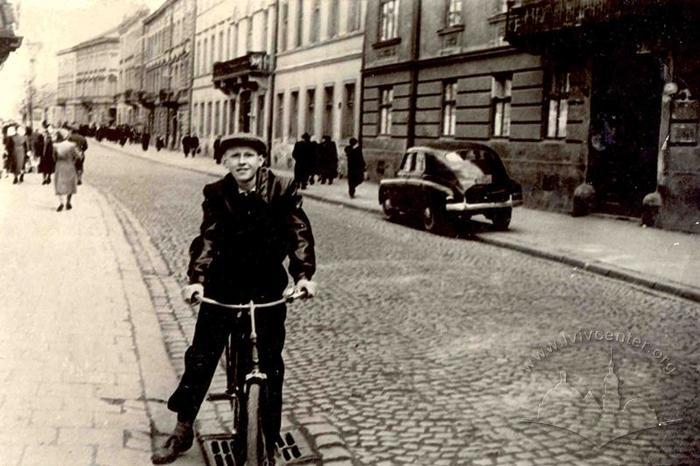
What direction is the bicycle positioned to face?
toward the camera

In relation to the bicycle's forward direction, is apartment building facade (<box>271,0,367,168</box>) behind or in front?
behind

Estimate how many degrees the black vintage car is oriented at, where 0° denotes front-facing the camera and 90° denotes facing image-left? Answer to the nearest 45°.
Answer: approximately 135°

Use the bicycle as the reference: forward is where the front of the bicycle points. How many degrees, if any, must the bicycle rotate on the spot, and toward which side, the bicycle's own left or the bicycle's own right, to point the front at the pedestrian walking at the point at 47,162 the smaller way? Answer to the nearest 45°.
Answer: approximately 180°

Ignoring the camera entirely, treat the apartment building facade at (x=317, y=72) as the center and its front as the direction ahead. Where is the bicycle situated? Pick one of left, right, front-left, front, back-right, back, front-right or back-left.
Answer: front-left

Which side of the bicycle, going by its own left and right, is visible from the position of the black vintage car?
back

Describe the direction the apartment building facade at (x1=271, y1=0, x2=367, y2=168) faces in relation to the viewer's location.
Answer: facing the viewer and to the left of the viewer

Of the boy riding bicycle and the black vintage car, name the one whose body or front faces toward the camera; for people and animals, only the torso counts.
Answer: the boy riding bicycle

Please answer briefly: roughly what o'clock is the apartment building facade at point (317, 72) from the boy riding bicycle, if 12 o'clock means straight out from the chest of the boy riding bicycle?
The apartment building facade is roughly at 6 o'clock from the boy riding bicycle.

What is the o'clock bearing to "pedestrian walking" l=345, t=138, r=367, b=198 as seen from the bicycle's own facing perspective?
The pedestrian walking is roughly at 6 o'clock from the bicycle.

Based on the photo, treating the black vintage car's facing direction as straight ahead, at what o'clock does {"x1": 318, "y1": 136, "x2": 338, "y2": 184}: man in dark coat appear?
The man in dark coat is roughly at 1 o'clock from the black vintage car.

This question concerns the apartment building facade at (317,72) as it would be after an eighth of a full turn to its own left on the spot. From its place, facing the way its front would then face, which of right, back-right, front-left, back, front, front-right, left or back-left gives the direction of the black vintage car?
front

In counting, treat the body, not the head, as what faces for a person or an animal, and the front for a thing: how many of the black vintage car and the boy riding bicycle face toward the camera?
1

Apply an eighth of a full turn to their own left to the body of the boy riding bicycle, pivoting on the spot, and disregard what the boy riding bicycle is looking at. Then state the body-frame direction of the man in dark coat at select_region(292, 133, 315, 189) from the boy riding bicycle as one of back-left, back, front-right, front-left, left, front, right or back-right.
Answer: back-left

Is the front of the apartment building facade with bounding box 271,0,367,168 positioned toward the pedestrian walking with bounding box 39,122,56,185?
yes

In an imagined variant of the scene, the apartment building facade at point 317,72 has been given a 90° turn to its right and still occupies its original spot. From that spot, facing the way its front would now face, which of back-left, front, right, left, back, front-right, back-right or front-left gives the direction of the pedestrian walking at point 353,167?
back-left

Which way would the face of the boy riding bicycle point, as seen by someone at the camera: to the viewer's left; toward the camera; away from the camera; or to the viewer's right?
toward the camera

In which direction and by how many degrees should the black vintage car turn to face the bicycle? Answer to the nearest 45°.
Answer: approximately 135° to its left
